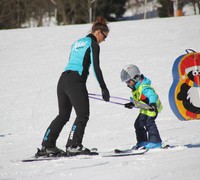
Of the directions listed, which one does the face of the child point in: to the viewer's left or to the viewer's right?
to the viewer's left

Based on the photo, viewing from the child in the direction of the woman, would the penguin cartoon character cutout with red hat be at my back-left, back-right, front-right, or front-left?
back-right

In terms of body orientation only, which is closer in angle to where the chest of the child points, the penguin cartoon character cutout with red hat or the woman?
the woman

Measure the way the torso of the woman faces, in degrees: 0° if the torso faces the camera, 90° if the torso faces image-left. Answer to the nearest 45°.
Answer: approximately 225°

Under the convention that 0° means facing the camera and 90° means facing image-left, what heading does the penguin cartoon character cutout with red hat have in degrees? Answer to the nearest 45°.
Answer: approximately 315°

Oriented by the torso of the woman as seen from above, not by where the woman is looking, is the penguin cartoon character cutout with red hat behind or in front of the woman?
in front

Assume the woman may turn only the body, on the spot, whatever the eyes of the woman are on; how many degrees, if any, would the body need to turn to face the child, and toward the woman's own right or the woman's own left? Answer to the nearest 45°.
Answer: approximately 45° to the woman's own right

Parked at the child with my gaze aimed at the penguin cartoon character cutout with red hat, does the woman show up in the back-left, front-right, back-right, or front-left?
back-left

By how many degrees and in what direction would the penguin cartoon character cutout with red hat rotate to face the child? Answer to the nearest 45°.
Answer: approximately 45° to its right

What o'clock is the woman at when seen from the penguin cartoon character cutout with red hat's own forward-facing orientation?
The woman is roughly at 2 o'clock from the penguin cartoon character cutout with red hat.

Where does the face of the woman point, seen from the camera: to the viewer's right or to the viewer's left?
to the viewer's right

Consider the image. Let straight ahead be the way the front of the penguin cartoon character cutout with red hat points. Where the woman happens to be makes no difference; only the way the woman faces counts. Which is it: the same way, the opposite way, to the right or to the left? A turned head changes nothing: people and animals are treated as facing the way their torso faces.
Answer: to the left

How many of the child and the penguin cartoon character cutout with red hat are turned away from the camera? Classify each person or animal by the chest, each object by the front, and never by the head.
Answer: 0

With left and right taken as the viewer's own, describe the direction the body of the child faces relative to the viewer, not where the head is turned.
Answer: facing the viewer and to the left of the viewer
